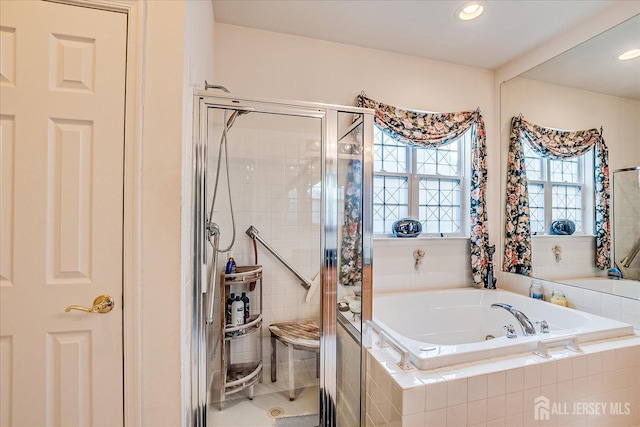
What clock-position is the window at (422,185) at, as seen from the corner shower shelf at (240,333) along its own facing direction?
The window is roughly at 10 o'clock from the corner shower shelf.

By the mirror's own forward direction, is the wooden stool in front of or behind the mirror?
in front

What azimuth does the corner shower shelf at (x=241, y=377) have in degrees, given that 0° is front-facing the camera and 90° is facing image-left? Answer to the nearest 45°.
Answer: approximately 315°

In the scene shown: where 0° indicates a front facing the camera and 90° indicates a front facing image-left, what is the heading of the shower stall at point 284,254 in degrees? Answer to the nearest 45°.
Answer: approximately 0°

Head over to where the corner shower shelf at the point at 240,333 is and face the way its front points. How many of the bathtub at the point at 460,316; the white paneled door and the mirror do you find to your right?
1

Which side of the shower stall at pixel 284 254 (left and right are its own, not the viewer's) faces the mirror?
left

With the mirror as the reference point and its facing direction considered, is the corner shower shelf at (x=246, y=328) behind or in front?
in front

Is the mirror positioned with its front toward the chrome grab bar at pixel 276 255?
yes
